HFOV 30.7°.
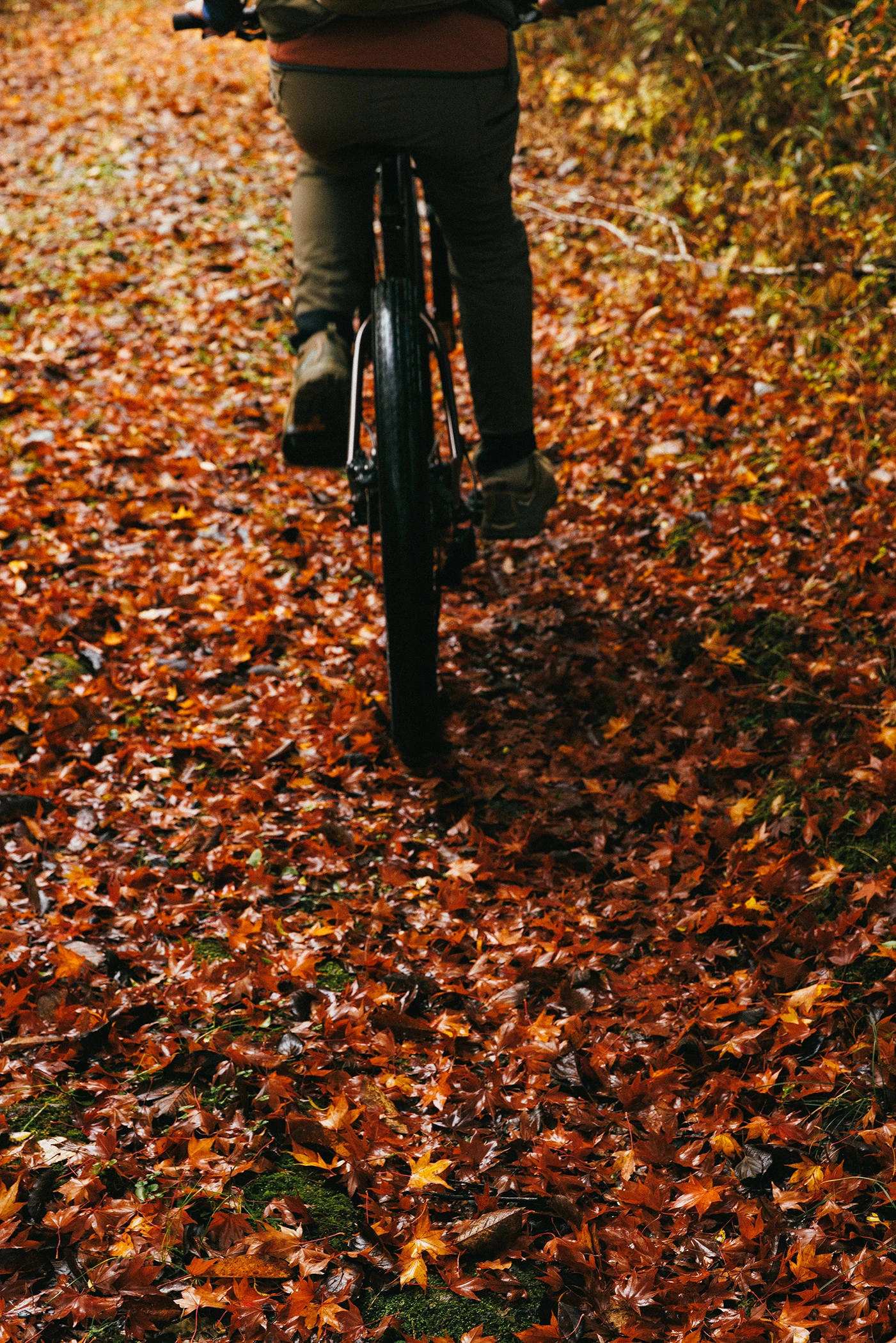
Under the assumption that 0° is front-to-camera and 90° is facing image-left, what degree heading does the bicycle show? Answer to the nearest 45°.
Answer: approximately 180°

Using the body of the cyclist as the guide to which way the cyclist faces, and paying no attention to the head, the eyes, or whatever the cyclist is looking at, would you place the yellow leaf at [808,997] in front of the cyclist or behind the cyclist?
behind

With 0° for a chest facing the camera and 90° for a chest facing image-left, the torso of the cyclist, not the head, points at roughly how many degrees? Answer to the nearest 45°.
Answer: approximately 180°

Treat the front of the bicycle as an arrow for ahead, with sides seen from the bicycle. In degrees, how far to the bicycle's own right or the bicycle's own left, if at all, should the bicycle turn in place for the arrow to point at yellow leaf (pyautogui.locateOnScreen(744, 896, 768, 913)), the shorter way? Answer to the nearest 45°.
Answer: approximately 135° to the bicycle's own right

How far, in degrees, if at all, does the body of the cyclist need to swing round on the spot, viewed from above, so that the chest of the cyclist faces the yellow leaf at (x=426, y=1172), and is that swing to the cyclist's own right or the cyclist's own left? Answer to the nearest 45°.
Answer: approximately 180°

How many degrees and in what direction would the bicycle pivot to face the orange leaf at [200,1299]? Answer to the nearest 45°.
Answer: approximately 180°

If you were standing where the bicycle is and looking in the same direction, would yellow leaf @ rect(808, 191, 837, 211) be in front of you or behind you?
in front

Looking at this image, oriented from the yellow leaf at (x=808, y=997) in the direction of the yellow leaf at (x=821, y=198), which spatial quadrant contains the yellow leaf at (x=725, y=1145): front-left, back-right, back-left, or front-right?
back-left

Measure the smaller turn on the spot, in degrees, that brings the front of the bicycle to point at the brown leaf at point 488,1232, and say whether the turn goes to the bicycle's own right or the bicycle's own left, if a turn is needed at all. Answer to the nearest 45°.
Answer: approximately 180°

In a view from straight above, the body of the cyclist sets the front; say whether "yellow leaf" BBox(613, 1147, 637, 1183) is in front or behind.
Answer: behind

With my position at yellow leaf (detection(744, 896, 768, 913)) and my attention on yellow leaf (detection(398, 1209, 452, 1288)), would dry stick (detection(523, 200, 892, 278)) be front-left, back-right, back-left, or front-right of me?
back-right
